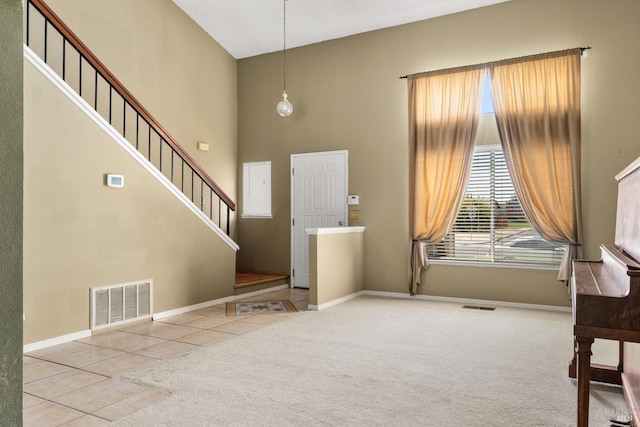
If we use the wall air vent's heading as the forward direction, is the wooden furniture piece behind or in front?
in front

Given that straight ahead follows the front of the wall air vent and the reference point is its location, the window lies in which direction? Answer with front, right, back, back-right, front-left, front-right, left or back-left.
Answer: front-left

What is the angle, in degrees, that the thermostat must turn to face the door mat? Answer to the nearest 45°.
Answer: approximately 45° to its left

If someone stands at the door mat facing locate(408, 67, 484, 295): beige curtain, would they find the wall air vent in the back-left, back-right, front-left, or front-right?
back-right

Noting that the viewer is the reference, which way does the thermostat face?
facing the viewer and to the right of the viewer

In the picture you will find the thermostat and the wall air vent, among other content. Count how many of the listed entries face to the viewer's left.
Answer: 0

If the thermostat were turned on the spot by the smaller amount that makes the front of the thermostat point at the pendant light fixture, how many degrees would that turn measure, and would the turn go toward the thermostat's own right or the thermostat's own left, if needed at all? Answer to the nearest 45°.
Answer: approximately 90° to the thermostat's own left

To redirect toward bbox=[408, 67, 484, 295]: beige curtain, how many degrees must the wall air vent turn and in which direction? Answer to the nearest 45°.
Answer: approximately 45° to its left

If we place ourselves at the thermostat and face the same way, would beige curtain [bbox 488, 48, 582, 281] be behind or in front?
in front

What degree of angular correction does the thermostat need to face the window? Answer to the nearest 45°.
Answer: approximately 45° to its left

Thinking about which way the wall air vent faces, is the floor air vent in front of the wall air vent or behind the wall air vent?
in front
